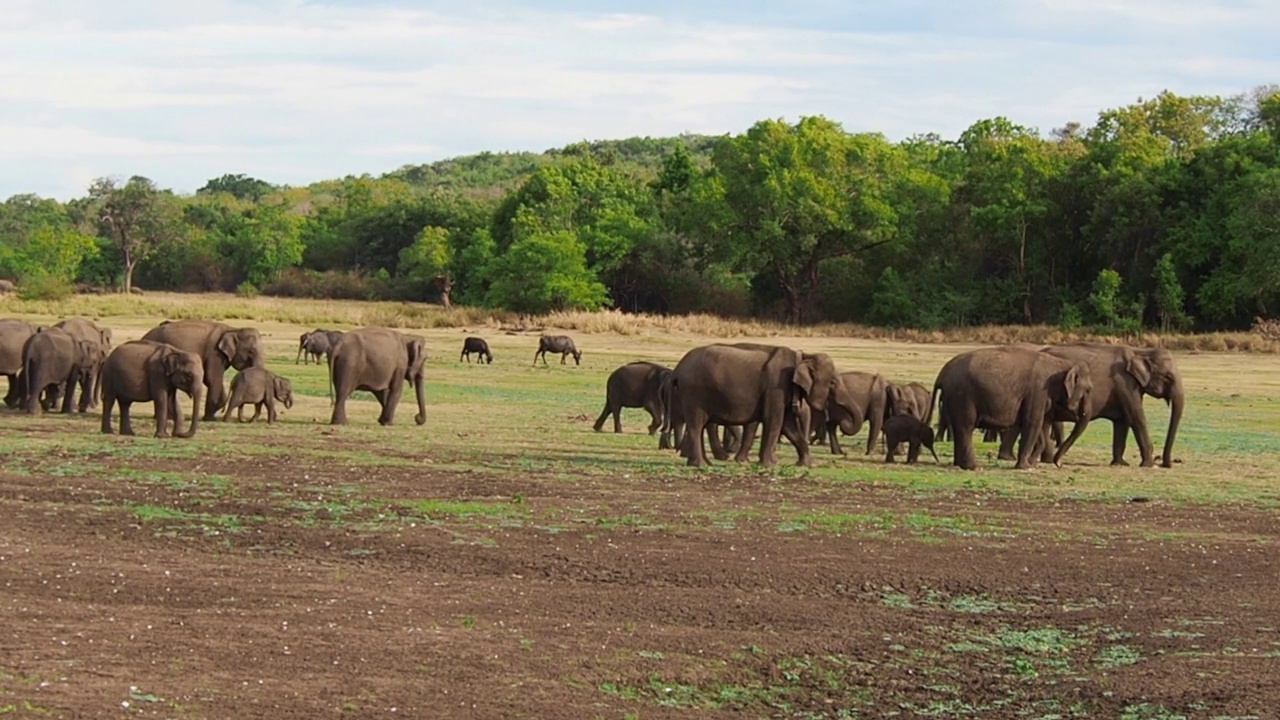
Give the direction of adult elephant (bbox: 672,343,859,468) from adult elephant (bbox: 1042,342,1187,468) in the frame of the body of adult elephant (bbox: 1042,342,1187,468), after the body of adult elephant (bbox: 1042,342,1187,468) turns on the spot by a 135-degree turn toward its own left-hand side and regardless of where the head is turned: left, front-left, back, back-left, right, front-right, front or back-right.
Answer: left

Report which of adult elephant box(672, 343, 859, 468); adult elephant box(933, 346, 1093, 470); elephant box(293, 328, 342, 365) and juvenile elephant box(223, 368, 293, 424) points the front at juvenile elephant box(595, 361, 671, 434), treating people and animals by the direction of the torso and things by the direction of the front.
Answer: juvenile elephant box(223, 368, 293, 424)

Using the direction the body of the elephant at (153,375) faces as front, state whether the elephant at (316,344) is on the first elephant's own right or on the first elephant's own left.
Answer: on the first elephant's own left

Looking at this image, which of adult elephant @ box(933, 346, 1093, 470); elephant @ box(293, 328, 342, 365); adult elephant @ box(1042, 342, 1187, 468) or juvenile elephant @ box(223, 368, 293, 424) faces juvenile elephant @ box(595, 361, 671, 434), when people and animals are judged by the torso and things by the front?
juvenile elephant @ box(223, 368, 293, 424)

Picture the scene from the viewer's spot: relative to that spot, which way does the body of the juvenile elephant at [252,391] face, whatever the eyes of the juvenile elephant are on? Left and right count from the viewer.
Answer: facing to the right of the viewer

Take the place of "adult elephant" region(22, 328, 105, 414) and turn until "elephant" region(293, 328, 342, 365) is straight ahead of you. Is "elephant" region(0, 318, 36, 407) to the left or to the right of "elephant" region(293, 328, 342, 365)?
left

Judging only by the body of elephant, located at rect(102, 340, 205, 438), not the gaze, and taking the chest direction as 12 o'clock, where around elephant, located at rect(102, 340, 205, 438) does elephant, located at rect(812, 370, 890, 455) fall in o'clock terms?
elephant, located at rect(812, 370, 890, 455) is roughly at 12 o'clock from elephant, located at rect(102, 340, 205, 438).

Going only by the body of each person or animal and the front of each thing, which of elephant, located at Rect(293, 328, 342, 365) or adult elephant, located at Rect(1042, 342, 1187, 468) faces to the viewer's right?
the adult elephant

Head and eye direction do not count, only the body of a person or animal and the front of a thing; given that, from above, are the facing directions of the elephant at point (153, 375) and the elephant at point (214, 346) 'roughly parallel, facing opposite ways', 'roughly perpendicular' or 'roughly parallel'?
roughly parallel

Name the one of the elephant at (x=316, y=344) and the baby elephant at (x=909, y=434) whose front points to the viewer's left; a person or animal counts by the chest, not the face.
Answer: the elephant

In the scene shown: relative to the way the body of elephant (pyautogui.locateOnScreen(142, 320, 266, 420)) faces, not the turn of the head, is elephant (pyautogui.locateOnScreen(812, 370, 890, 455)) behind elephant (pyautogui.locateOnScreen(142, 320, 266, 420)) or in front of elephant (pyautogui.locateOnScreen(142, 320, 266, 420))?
in front

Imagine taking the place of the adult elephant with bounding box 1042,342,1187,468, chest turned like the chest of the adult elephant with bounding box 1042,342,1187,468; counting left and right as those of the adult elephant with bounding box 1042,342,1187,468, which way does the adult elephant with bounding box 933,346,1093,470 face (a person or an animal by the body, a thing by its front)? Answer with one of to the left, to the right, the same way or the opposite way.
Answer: the same way

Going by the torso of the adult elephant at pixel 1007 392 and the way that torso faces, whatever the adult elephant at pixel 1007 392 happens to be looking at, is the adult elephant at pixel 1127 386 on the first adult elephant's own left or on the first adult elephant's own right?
on the first adult elephant's own left

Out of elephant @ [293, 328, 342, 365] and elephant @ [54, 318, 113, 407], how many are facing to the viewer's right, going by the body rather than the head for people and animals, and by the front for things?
1

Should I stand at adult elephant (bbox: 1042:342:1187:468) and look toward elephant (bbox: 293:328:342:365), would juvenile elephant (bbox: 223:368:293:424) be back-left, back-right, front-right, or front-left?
front-left

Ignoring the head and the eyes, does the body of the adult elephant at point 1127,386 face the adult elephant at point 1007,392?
no

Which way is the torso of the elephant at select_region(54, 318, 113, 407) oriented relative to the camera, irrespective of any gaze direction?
to the viewer's right

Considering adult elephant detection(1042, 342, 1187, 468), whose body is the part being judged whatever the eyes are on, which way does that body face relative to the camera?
to the viewer's right

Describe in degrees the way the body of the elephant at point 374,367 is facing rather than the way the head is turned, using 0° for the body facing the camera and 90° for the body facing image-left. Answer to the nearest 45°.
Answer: approximately 225°
